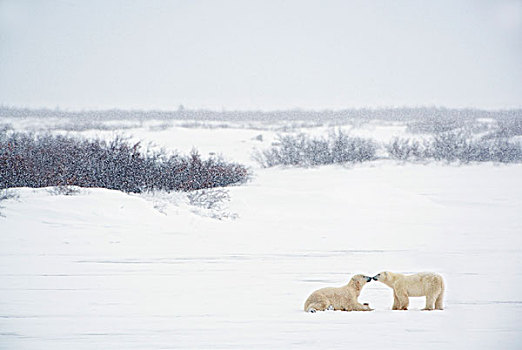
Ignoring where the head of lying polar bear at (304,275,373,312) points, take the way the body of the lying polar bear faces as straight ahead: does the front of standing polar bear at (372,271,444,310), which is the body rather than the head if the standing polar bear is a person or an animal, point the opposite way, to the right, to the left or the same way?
the opposite way

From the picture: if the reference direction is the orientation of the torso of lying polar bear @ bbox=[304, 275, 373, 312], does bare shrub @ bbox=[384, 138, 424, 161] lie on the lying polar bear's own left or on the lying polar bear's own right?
on the lying polar bear's own left

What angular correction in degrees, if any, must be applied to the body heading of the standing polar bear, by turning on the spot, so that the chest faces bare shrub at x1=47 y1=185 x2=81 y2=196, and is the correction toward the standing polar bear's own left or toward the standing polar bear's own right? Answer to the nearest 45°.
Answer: approximately 45° to the standing polar bear's own right

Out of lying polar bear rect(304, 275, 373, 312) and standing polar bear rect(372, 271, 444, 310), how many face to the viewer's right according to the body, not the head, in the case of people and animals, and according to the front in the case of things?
1

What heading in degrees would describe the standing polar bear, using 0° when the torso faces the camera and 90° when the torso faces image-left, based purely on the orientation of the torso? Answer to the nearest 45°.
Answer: approximately 90°

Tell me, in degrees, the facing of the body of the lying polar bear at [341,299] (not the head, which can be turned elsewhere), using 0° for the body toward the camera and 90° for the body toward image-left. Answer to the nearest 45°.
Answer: approximately 270°

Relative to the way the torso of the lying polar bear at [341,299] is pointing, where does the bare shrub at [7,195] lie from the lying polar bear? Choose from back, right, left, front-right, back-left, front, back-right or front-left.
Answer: back-left

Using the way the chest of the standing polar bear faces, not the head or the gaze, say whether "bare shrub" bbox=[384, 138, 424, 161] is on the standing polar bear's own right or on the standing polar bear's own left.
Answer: on the standing polar bear's own right

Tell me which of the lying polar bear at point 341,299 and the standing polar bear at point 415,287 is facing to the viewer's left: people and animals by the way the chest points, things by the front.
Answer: the standing polar bear

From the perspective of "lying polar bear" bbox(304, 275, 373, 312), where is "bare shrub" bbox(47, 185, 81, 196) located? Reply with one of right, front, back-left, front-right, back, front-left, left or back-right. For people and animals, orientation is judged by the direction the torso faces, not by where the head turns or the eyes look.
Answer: back-left
